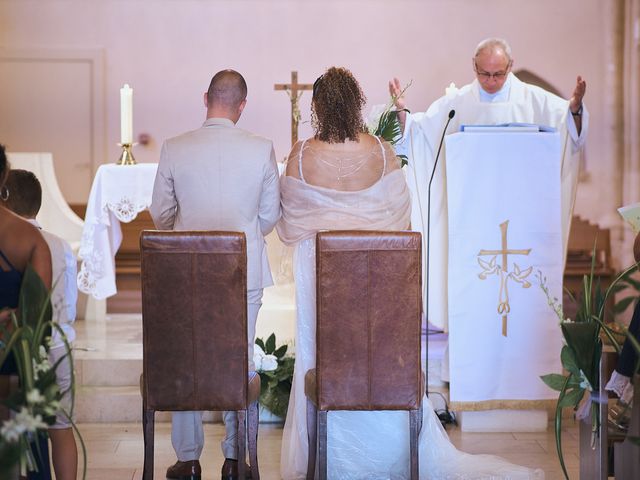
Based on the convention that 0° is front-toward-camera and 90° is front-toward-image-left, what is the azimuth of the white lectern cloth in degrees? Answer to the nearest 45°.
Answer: approximately 0°

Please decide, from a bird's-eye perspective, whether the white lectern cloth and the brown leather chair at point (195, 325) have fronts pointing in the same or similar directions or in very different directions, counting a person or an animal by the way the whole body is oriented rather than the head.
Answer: very different directions

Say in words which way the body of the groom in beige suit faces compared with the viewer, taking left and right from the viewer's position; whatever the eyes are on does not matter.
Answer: facing away from the viewer

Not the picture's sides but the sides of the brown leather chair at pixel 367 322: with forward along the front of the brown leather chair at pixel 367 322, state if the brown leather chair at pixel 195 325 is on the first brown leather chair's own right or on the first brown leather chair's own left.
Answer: on the first brown leather chair's own left

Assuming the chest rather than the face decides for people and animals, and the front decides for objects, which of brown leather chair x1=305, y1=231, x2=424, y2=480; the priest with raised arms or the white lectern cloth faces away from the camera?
the brown leather chair

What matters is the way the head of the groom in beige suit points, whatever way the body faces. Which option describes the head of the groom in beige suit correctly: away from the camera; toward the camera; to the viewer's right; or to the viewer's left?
away from the camera

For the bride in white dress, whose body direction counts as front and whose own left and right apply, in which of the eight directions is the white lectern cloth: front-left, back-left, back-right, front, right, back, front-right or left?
front-right

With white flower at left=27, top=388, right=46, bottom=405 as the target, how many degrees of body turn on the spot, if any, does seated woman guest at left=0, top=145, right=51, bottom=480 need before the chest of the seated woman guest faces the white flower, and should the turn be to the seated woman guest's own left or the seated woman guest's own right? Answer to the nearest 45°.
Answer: approximately 180°

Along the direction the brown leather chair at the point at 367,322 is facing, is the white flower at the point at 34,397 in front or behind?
behind
